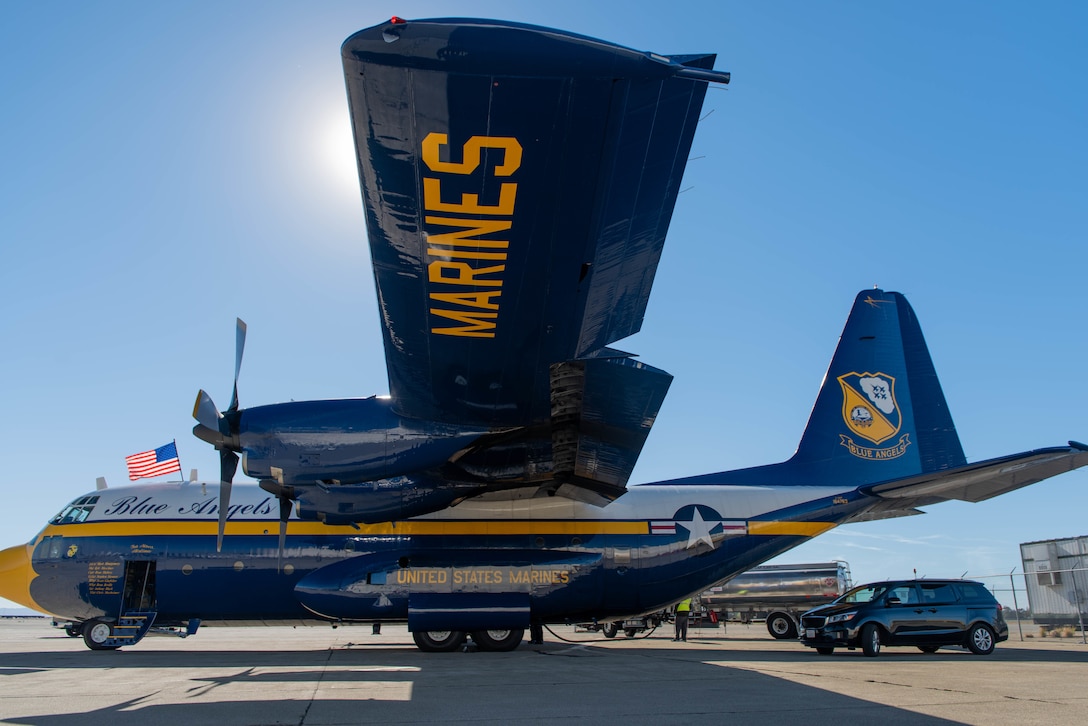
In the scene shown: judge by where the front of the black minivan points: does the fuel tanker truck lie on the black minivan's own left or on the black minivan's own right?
on the black minivan's own right

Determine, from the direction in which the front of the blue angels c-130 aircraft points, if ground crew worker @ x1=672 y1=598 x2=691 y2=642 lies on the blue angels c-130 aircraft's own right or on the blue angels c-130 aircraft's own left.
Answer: on the blue angels c-130 aircraft's own right

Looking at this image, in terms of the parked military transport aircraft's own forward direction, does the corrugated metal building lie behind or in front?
behind

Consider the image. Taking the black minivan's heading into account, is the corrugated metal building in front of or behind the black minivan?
behind

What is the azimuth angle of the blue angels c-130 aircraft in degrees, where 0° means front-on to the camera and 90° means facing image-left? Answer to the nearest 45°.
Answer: approximately 90°

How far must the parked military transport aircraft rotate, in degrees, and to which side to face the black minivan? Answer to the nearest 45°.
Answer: approximately 180°

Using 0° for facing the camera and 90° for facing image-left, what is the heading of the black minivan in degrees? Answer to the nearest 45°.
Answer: approximately 45°
